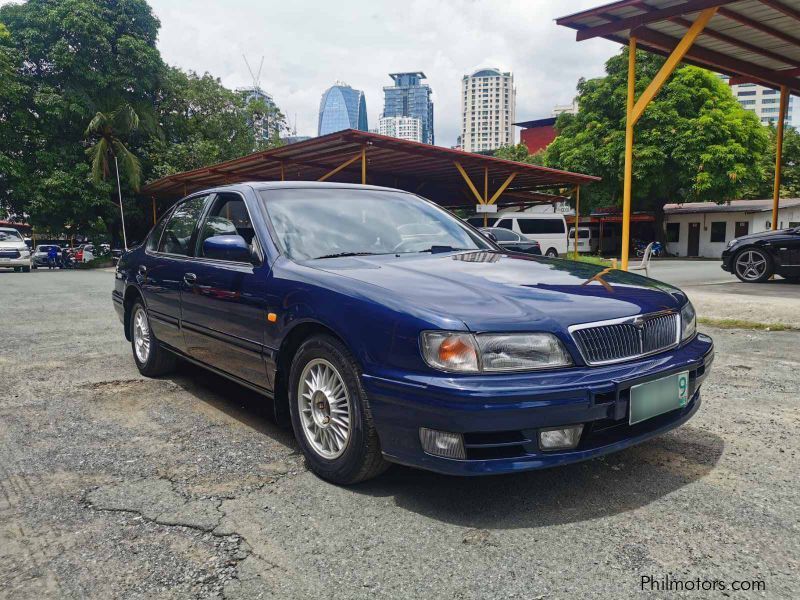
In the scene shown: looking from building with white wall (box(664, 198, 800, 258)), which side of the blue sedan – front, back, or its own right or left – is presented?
left

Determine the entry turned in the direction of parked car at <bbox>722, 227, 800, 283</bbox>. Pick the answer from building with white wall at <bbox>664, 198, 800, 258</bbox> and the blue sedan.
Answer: the building with white wall

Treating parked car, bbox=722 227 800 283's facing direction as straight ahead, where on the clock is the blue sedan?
The blue sedan is roughly at 9 o'clock from the parked car.

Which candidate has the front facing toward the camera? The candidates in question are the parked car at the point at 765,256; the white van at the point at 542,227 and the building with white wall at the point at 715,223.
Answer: the building with white wall

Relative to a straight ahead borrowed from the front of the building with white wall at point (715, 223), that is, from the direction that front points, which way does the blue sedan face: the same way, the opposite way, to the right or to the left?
to the left

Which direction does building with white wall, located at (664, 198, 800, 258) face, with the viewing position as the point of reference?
facing the viewer

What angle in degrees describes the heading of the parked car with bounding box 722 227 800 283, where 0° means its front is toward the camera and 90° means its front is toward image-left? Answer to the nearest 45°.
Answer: approximately 90°

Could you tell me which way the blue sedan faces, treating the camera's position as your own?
facing the viewer and to the right of the viewer

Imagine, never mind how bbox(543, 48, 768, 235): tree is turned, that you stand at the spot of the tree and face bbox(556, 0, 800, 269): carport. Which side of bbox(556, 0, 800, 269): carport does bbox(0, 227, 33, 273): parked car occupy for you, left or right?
right

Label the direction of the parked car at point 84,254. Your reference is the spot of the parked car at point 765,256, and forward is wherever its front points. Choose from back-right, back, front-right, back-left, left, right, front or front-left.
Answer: front

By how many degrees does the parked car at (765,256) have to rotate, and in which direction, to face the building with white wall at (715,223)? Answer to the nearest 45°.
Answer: approximately 90° to its right

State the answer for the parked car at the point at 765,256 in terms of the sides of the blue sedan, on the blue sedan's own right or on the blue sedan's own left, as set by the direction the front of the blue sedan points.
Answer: on the blue sedan's own left

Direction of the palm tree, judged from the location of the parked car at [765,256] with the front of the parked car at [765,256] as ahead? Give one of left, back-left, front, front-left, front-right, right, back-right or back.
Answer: front

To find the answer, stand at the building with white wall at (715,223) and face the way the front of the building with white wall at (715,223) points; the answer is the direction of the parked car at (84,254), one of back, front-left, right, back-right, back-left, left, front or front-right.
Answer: front-right
